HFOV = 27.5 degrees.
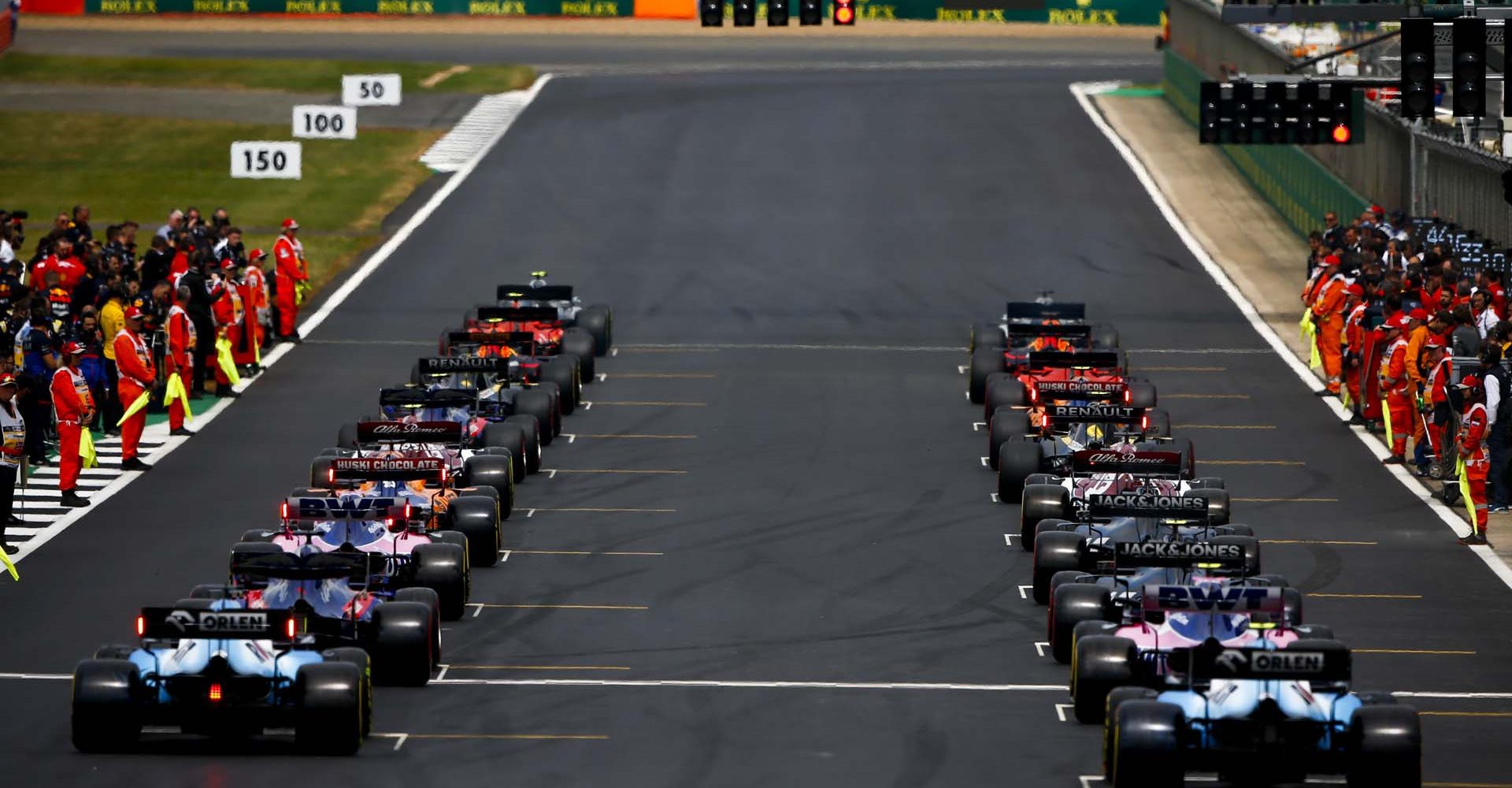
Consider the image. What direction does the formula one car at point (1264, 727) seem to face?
away from the camera

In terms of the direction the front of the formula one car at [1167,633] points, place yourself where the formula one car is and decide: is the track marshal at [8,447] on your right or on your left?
on your left

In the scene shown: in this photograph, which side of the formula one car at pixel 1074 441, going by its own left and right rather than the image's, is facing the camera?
back

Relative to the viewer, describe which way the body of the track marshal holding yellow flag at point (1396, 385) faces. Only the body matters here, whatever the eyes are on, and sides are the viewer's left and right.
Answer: facing to the left of the viewer

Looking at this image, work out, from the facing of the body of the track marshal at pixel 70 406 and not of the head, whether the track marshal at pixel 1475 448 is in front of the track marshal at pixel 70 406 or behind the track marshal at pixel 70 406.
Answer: in front

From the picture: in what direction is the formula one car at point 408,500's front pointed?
away from the camera

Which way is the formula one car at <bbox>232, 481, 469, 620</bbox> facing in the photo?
away from the camera

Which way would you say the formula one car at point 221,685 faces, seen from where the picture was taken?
facing away from the viewer

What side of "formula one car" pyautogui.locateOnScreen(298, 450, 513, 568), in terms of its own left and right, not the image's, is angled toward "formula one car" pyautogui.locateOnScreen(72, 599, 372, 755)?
back

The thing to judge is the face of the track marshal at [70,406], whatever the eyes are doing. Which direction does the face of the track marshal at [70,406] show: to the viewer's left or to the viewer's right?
to the viewer's right
